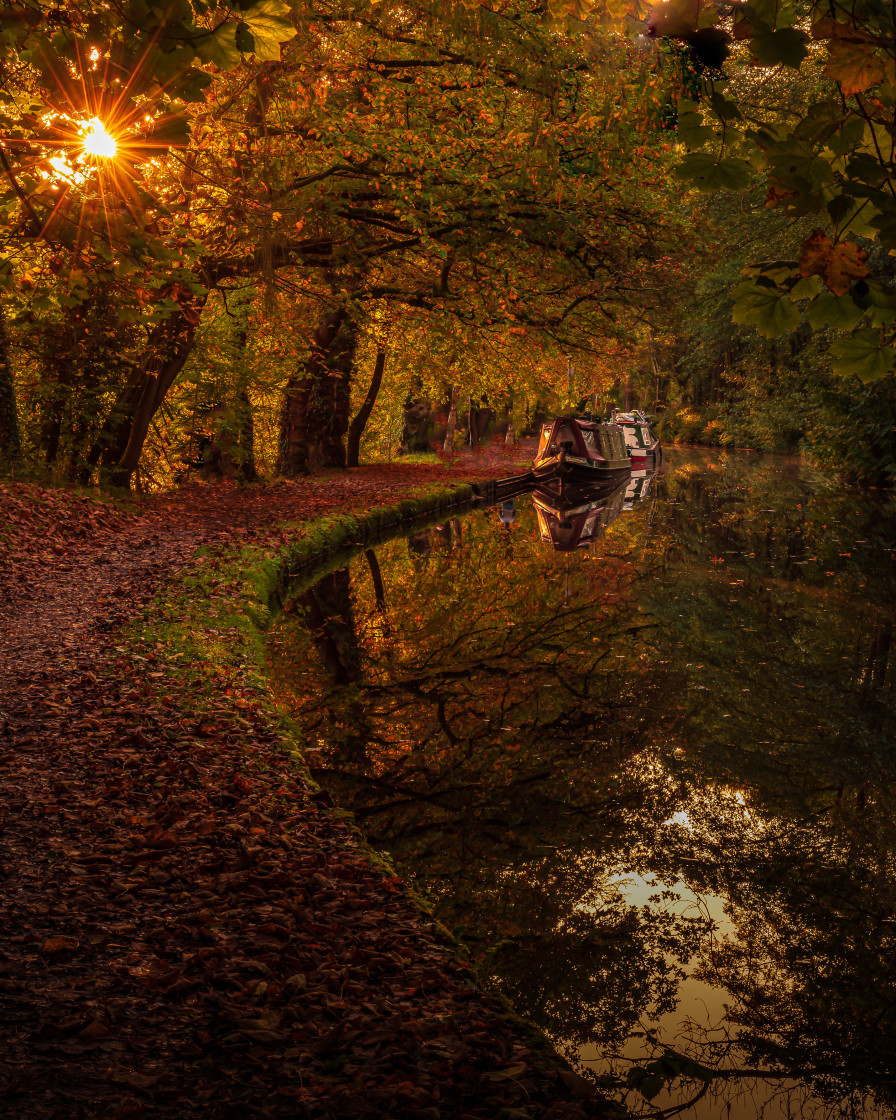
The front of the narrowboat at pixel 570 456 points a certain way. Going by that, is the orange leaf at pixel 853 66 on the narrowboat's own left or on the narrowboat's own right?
on the narrowboat's own left

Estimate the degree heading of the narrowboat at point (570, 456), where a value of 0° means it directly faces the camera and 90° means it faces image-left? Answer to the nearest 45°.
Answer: approximately 45°

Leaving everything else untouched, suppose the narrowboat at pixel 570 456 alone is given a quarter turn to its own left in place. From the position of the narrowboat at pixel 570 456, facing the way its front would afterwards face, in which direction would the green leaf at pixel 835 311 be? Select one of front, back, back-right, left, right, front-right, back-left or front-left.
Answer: front-right

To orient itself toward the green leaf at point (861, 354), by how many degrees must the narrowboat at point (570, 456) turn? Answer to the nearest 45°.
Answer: approximately 45° to its left

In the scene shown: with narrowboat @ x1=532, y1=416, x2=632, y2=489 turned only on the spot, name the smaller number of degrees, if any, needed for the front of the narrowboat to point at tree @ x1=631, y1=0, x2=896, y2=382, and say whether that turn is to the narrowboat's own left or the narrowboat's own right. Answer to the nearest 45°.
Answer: approximately 45° to the narrowboat's own left

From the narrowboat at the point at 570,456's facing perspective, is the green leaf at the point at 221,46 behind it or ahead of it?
ahead
